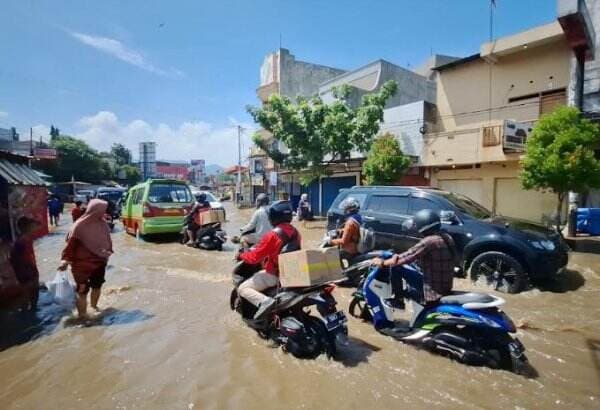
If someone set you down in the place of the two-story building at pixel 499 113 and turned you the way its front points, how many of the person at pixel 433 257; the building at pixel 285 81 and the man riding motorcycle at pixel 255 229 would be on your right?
1

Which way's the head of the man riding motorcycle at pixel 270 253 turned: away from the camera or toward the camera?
away from the camera

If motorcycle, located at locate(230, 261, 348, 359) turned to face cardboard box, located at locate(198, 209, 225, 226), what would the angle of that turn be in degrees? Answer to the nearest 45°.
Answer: approximately 45° to its right

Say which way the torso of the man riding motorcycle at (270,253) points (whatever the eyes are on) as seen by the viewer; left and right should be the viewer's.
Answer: facing away from the viewer and to the left of the viewer

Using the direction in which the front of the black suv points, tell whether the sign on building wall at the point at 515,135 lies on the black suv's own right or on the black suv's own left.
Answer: on the black suv's own left

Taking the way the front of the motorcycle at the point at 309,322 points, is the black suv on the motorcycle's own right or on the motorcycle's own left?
on the motorcycle's own right
